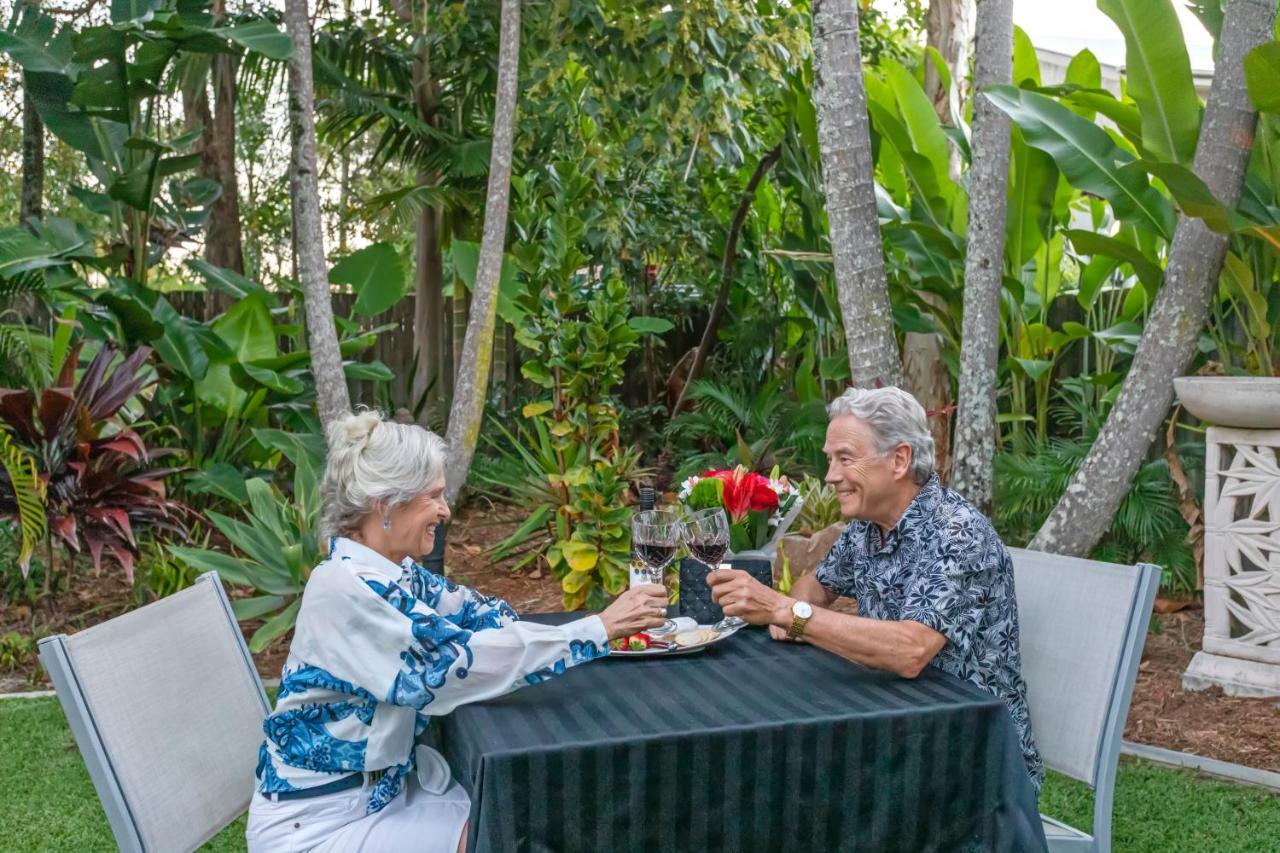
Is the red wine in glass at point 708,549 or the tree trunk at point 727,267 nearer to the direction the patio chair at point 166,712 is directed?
the red wine in glass

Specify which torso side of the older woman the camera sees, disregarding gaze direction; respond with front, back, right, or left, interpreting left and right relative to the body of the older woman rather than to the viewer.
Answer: right

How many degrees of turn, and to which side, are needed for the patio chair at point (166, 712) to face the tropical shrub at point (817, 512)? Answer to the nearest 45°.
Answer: approximately 90° to its left

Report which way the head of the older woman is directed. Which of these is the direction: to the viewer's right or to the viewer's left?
to the viewer's right

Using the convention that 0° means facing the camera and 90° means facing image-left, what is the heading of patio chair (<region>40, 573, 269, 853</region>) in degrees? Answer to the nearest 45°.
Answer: approximately 315°

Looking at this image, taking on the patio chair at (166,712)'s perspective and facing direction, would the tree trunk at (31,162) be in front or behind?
behind

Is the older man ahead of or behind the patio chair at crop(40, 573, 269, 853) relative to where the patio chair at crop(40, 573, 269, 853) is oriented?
ahead

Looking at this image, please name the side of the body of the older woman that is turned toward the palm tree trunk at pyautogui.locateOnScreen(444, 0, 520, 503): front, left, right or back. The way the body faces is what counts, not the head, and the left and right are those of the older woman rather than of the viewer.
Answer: left

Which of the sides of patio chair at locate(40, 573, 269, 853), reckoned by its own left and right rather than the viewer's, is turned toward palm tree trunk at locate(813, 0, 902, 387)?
left

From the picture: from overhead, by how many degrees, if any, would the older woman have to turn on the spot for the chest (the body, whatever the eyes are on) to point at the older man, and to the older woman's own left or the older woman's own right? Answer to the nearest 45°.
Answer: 0° — they already face them

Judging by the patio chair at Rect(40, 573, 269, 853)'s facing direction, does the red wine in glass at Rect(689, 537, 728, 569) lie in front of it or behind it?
in front
